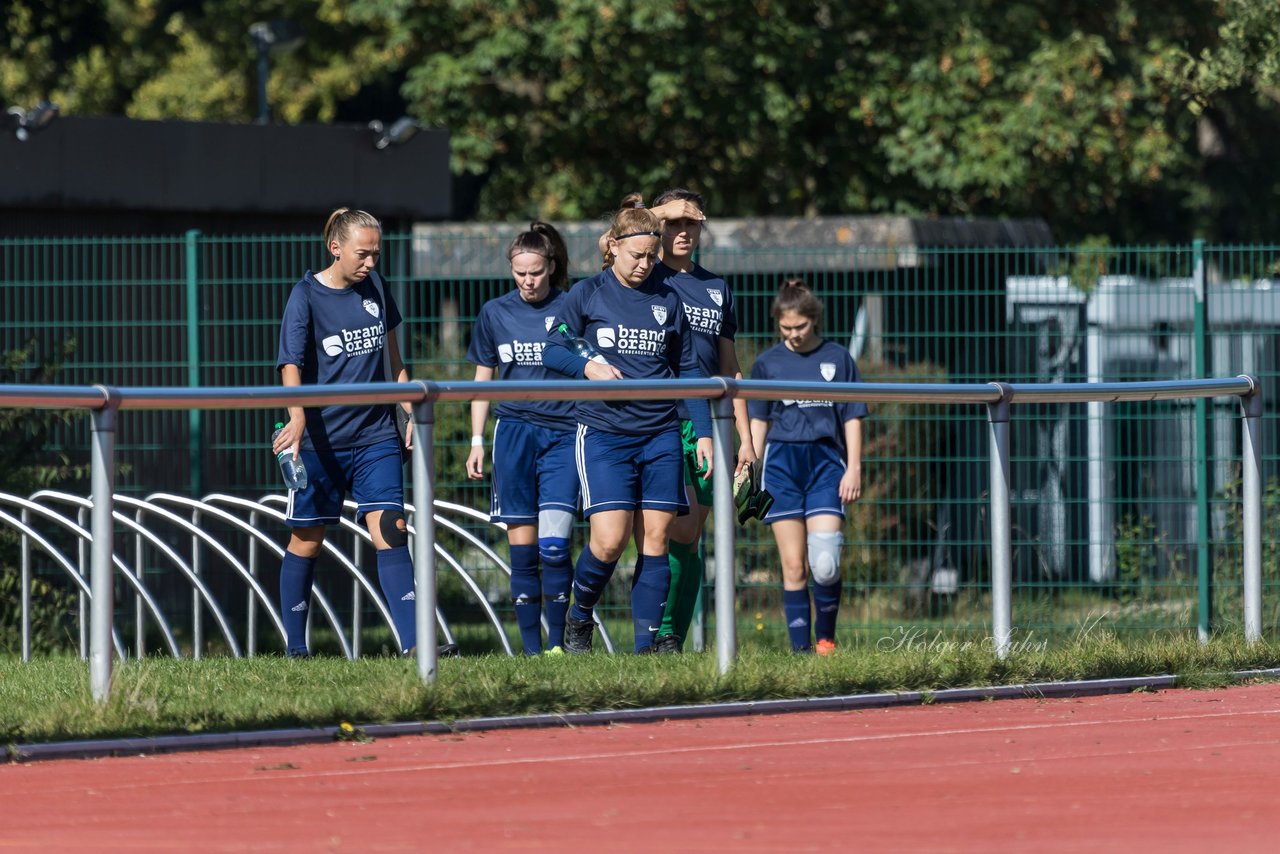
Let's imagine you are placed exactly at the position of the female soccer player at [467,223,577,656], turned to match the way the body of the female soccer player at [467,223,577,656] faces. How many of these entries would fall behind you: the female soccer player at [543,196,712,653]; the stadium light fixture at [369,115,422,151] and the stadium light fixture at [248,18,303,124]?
2

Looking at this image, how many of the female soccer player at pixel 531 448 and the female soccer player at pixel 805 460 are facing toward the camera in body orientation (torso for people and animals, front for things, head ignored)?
2

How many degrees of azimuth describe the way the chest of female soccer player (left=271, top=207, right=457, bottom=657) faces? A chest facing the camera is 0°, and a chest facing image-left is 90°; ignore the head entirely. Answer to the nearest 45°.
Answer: approximately 315°

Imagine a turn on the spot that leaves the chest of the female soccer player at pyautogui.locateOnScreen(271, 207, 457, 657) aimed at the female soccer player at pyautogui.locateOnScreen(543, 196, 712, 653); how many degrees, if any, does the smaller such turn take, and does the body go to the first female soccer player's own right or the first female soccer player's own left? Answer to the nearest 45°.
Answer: approximately 45° to the first female soccer player's own left

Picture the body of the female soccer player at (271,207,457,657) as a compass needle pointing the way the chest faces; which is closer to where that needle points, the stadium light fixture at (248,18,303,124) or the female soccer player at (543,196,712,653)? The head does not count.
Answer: the female soccer player

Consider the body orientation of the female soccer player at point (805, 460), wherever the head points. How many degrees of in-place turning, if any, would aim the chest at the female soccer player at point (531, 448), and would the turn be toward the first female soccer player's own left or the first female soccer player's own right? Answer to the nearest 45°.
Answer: approximately 45° to the first female soccer player's own right

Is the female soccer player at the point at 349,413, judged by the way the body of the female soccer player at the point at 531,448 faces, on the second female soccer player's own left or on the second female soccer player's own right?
on the second female soccer player's own right

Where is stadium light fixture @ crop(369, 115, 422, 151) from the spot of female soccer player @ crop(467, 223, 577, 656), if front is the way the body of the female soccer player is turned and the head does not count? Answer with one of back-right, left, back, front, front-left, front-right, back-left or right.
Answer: back
